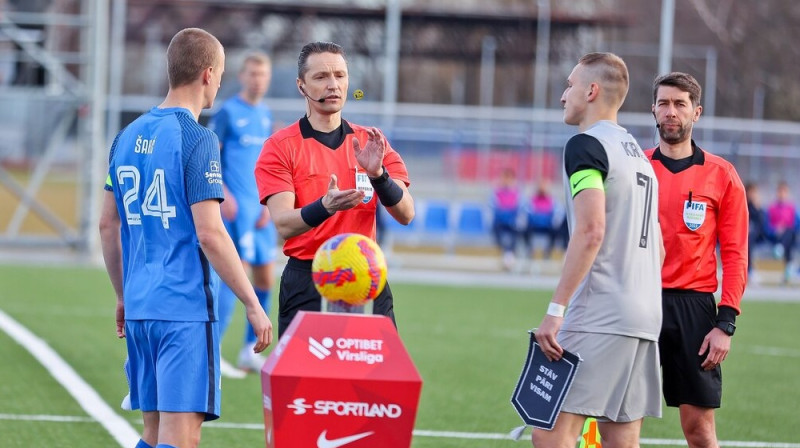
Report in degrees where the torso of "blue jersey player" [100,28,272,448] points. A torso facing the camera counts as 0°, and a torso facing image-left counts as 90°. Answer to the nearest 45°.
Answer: approximately 225°

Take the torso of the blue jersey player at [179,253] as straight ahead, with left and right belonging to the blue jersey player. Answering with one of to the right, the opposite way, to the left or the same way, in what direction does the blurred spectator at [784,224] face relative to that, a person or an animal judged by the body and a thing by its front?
the opposite way

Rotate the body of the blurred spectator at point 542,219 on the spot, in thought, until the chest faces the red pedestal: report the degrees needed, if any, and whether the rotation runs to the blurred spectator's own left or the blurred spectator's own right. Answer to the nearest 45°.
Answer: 0° — they already face it

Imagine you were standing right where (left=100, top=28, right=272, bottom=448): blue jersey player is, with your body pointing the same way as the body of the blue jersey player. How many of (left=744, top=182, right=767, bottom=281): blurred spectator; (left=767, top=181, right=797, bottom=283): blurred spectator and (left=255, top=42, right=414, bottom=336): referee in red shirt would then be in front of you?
3

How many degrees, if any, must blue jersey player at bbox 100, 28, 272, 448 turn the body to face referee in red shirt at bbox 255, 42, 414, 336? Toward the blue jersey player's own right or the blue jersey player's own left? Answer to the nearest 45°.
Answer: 0° — they already face them

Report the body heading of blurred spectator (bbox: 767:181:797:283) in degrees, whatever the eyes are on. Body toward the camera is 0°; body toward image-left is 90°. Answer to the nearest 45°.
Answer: approximately 0°

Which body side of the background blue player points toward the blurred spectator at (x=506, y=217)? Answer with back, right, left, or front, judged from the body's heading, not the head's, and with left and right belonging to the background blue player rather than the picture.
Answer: back

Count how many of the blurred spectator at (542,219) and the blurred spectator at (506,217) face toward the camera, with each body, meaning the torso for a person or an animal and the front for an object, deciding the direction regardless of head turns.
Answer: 2
